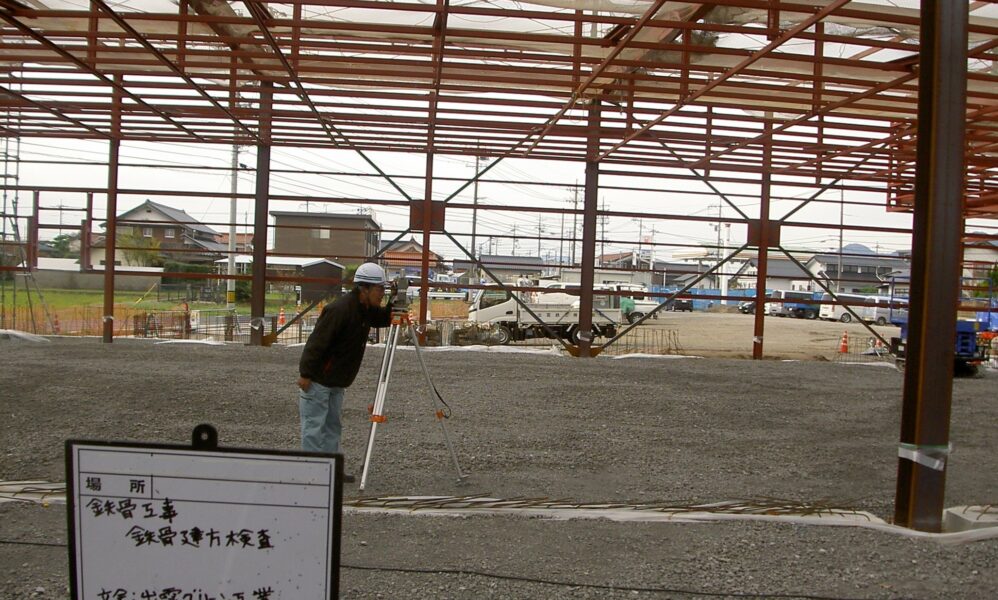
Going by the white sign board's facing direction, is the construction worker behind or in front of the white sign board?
behind

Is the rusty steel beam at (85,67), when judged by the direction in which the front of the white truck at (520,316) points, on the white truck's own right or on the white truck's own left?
on the white truck's own left

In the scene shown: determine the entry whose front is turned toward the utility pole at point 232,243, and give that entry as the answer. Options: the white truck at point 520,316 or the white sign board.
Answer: the white truck

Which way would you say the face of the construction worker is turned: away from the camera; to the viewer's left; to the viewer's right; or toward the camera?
to the viewer's right

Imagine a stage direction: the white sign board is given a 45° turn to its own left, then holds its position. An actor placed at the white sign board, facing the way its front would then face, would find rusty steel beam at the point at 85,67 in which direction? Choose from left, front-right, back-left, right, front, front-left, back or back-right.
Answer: back-left

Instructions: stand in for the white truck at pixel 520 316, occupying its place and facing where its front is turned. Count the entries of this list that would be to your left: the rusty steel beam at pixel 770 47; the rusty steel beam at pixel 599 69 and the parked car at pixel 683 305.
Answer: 2

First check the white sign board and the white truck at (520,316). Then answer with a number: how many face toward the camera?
1

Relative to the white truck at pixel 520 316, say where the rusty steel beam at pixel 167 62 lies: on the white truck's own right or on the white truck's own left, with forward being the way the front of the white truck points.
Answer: on the white truck's own left

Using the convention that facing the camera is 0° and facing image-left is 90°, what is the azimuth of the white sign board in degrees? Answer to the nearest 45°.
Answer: approximately 0°

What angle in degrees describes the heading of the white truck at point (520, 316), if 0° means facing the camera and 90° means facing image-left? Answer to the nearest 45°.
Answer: approximately 90°

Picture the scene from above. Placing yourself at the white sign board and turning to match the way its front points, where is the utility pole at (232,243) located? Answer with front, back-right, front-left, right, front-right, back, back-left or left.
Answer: back

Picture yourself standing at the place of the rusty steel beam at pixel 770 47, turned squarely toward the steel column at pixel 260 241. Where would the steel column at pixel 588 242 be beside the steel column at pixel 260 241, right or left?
right
